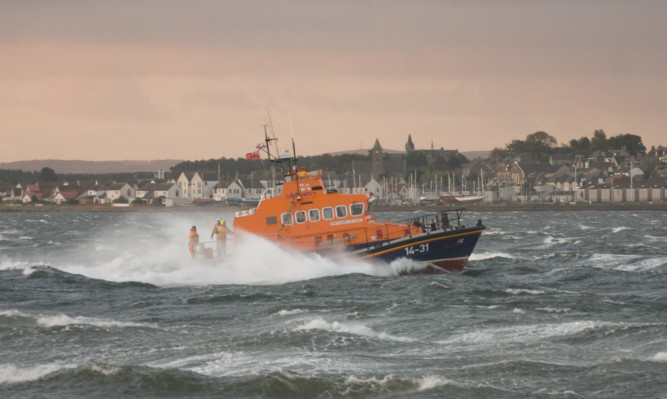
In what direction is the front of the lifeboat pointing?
to the viewer's right
